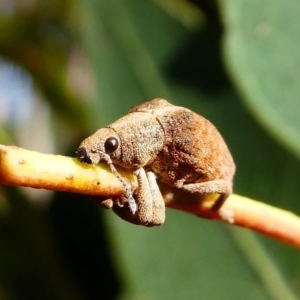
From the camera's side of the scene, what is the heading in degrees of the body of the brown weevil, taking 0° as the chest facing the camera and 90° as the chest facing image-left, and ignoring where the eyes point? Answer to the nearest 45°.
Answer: approximately 90°
